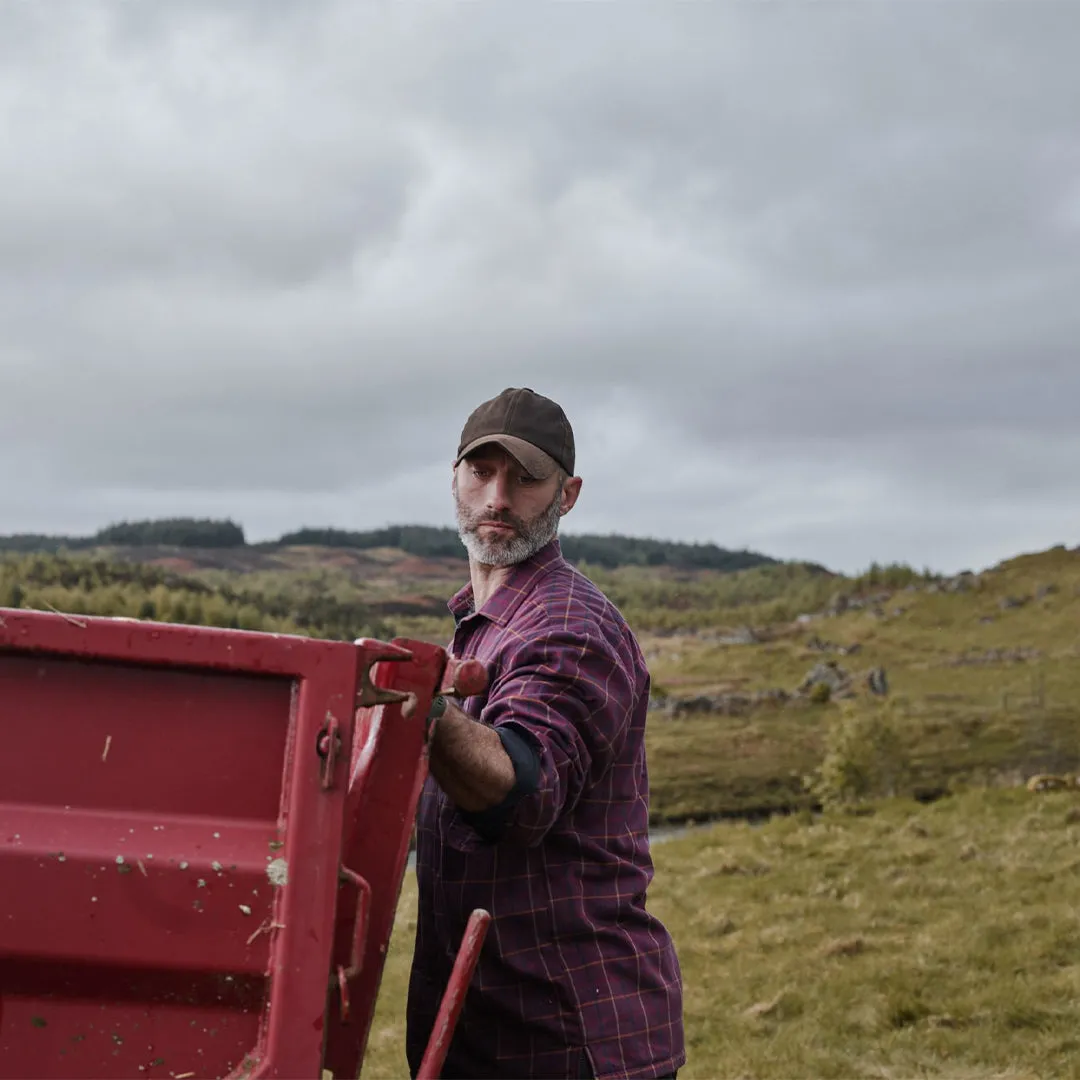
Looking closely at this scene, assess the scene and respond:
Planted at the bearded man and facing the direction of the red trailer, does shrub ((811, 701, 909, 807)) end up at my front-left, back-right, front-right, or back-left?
back-right

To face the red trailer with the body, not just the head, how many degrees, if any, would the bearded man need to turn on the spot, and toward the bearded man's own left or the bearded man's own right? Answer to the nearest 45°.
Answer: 0° — they already face it

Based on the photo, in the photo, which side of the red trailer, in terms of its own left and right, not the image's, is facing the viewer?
back

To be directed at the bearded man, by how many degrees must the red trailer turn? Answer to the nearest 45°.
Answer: approximately 45° to its right

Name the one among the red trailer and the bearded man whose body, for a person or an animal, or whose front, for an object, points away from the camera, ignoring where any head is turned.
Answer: the red trailer

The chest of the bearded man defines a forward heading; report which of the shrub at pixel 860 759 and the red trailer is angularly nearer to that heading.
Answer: the red trailer

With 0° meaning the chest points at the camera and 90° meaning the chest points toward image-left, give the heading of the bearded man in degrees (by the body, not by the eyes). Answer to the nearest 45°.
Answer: approximately 45°

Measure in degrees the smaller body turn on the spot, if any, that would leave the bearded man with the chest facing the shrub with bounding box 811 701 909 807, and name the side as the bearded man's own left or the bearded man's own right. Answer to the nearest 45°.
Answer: approximately 135° to the bearded man's own right

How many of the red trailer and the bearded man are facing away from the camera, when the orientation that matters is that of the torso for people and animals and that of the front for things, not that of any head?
1
